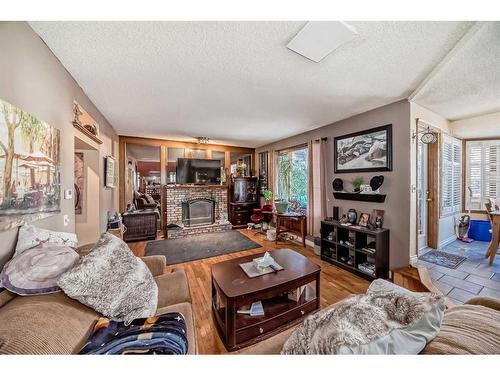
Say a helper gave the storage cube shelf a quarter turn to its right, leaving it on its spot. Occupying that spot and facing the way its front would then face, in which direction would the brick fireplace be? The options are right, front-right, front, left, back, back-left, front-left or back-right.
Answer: front-left

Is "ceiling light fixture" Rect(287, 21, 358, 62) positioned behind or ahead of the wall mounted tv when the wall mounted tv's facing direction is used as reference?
ahead

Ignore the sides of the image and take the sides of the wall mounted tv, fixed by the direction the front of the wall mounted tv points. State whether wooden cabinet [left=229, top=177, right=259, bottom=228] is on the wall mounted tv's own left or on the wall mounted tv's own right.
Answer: on the wall mounted tv's own left

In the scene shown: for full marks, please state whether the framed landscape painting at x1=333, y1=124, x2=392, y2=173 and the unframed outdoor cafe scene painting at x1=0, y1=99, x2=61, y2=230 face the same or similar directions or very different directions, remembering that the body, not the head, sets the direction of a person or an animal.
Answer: very different directions

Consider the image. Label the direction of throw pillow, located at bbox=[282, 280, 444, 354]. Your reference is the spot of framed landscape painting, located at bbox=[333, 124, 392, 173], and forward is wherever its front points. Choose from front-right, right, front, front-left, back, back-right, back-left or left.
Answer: front-left

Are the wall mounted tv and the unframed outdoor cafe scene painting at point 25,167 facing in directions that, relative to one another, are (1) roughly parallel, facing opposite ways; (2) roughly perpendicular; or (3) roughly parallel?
roughly perpendicular

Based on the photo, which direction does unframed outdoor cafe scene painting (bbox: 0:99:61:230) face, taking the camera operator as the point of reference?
facing the viewer and to the right of the viewer

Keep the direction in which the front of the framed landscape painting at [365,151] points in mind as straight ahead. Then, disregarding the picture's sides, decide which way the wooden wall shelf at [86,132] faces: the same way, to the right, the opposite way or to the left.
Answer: the opposite way

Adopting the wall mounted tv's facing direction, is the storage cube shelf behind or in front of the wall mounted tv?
in front

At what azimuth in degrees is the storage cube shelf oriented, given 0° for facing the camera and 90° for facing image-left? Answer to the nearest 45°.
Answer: approximately 45°

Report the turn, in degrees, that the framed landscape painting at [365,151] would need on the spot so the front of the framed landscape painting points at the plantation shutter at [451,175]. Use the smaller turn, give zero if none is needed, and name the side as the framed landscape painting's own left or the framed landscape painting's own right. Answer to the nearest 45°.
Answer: approximately 180°

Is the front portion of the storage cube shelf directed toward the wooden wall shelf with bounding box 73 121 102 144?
yes

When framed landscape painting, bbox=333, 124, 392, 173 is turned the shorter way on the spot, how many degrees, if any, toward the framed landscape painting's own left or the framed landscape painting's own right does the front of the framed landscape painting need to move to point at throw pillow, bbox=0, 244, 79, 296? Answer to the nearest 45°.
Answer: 0° — it already faces it

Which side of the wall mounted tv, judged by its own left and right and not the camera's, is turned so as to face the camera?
front

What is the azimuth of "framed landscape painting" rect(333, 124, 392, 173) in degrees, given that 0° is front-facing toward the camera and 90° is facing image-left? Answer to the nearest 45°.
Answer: approximately 45°

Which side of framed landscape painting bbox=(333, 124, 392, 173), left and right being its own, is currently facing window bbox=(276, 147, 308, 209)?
right
